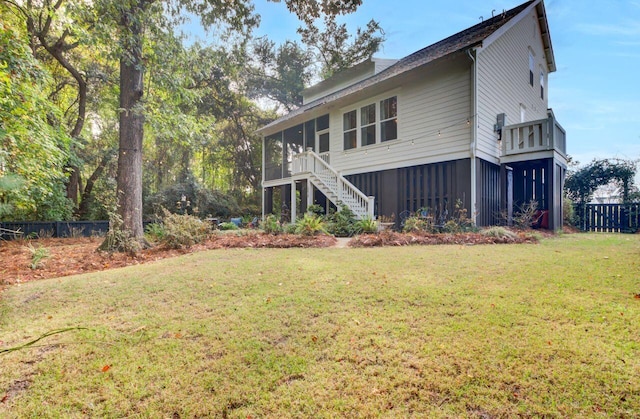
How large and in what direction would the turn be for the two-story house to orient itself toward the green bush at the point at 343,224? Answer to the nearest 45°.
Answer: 0° — it already faces it

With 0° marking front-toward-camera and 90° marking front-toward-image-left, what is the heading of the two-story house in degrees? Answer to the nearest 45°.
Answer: approximately 45°

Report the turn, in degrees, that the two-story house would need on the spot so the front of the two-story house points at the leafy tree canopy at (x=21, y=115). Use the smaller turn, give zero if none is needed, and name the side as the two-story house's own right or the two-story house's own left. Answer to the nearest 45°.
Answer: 0° — it already faces it

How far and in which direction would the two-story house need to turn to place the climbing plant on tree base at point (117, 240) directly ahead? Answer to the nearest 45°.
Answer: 0° — it already faces it

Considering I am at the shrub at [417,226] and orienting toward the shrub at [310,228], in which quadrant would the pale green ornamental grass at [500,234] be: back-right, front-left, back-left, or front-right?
back-left

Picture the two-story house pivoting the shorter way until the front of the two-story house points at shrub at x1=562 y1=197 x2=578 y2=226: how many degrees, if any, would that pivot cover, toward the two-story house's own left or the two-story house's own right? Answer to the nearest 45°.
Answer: approximately 180°

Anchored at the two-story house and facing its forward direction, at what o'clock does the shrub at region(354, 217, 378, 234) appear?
The shrub is roughly at 12 o'clock from the two-story house.
